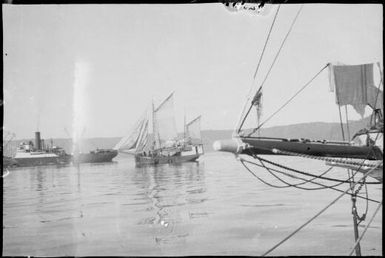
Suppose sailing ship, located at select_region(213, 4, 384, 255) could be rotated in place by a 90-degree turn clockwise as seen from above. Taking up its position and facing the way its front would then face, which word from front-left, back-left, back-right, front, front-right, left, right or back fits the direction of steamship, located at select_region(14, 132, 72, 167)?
front-left

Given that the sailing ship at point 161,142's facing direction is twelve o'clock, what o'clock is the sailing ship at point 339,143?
the sailing ship at point 339,143 is roughly at 9 o'clock from the sailing ship at point 161,142.

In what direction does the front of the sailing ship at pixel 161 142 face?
to the viewer's left

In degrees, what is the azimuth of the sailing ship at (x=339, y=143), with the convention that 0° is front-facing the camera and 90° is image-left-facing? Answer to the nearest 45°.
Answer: approximately 90°

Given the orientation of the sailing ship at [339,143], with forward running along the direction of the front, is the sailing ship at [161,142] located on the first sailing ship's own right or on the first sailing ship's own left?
on the first sailing ship's own right

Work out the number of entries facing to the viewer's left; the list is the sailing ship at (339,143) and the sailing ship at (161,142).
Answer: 2
